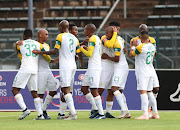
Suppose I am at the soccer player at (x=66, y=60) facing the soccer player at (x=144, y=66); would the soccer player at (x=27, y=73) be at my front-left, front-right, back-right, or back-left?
back-left

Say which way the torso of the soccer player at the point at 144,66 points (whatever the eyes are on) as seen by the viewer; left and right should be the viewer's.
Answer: facing away from the viewer and to the left of the viewer

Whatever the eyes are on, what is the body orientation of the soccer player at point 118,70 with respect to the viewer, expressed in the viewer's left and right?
facing to the left of the viewer

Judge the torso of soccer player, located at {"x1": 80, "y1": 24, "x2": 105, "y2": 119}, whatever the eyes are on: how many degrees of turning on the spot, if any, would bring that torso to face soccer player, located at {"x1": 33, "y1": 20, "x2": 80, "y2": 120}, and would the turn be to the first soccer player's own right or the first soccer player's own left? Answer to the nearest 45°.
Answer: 0° — they already face them

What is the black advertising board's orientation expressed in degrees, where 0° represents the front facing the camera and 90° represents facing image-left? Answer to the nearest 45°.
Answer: approximately 0°

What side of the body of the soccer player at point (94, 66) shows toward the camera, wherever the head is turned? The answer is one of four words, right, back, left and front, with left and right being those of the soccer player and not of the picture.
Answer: left

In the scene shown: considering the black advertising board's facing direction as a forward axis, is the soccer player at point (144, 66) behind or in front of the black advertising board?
in front

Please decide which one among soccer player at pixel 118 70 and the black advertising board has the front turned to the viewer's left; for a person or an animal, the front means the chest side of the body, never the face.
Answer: the soccer player

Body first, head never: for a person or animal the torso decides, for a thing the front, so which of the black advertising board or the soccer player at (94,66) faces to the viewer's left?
the soccer player

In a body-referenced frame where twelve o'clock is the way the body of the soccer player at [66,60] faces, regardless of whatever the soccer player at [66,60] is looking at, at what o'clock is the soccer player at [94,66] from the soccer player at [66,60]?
the soccer player at [94,66] is roughly at 4 o'clock from the soccer player at [66,60].
